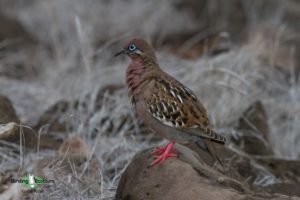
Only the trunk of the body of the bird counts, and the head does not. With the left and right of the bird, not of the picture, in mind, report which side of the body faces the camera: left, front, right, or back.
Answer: left
